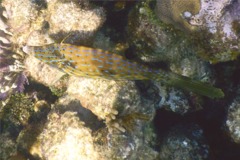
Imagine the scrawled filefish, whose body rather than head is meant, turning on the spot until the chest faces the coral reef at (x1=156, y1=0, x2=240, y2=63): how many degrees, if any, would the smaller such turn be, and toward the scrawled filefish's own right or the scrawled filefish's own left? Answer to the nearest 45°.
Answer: approximately 180°

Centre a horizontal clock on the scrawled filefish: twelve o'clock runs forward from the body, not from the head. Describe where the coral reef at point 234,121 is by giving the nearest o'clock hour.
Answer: The coral reef is roughly at 6 o'clock from the scrawled filefish.

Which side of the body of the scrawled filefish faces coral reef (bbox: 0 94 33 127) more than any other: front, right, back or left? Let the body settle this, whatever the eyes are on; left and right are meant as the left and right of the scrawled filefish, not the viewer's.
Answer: front

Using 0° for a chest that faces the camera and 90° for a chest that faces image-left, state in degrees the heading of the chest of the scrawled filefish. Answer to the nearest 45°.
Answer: approximately 90°
